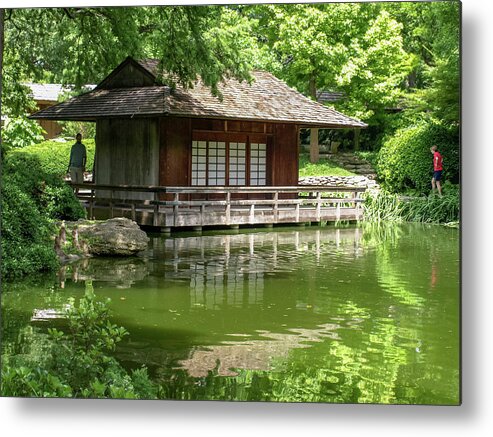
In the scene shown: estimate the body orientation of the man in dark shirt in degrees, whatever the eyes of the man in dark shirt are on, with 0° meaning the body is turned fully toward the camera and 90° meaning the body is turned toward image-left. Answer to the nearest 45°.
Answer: approximately 0°

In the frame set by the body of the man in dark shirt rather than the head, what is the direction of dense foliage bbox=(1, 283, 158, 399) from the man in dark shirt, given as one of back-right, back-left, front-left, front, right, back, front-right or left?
front

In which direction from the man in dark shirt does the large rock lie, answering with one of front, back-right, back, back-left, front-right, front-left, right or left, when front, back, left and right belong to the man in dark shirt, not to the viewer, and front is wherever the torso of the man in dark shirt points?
back
